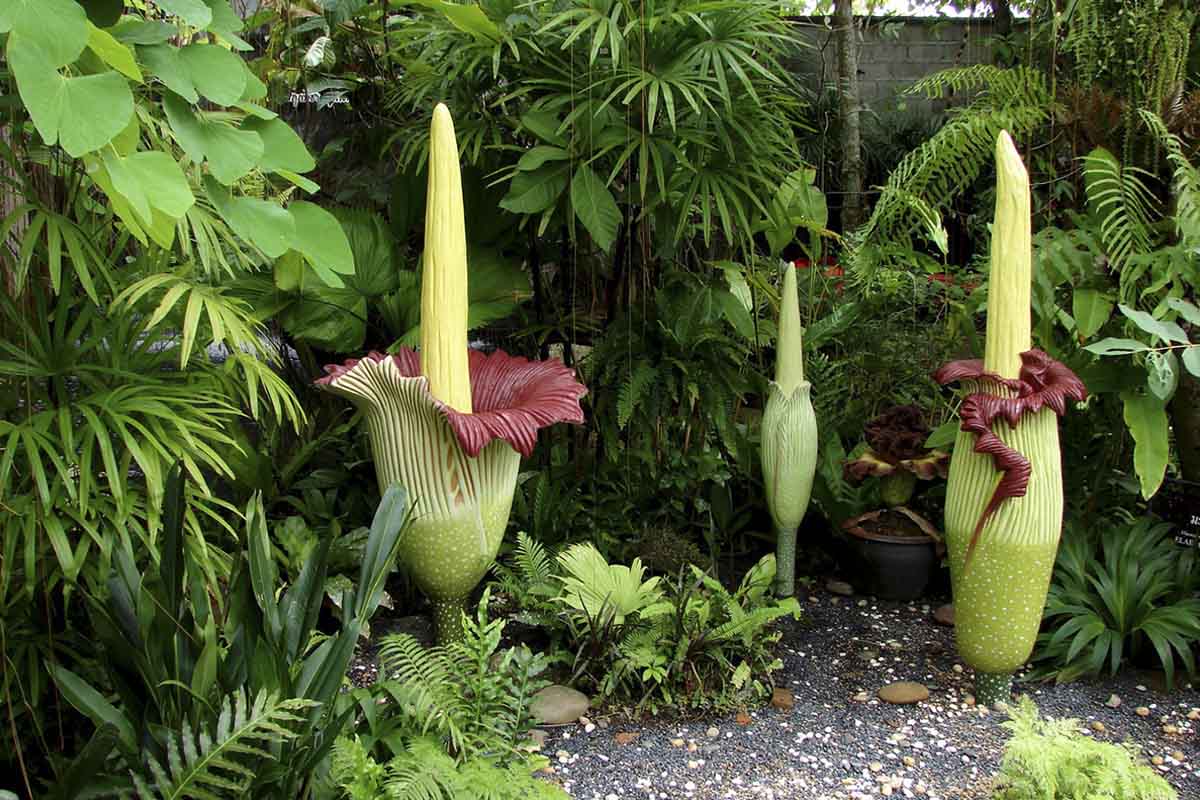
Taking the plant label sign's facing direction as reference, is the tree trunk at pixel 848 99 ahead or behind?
behind

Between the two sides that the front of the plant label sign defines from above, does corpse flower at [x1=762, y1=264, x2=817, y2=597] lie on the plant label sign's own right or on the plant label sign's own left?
on the plant label sign's own right

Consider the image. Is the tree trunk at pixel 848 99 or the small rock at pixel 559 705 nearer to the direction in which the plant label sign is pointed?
the small rock

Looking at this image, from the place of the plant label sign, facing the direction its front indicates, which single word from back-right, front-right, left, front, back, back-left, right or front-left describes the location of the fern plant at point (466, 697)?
front-right

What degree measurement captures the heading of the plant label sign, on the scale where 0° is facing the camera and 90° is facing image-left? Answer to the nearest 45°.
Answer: approximately 0°
